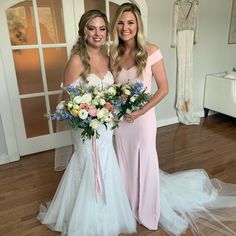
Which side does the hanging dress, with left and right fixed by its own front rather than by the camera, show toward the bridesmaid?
front

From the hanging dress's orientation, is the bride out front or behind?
out front

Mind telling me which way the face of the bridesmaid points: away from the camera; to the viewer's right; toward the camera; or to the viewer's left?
toward the camera

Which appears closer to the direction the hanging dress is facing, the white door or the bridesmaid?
the bridesmaid

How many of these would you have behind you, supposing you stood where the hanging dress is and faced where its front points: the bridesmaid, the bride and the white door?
0

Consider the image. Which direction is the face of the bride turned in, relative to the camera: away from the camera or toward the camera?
toward the camera

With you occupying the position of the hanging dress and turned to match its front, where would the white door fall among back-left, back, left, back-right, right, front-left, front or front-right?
front-right

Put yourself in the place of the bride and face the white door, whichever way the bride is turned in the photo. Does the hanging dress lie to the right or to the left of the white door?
right

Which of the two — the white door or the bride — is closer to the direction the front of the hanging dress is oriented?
the bride

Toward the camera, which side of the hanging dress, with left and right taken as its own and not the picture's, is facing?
front

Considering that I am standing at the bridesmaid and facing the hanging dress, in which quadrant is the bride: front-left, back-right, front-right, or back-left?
back-left
